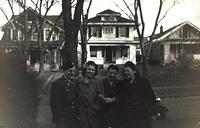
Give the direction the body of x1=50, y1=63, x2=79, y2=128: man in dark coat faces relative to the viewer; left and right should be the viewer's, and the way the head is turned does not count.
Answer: facing the viewer and to the right of the viewer

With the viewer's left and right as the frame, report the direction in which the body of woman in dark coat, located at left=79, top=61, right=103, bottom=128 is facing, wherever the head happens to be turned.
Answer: facing the viewer

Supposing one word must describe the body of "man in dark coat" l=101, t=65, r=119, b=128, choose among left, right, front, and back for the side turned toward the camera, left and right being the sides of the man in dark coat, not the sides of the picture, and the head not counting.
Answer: front

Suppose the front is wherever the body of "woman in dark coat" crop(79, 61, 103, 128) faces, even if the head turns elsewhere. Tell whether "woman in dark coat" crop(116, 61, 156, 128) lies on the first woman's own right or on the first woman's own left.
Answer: on the first woman's own left

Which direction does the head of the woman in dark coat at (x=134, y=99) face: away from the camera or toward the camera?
toward the camera

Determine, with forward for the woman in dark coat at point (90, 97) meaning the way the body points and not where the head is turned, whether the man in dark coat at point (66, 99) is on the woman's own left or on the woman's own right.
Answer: on the woman's own right
